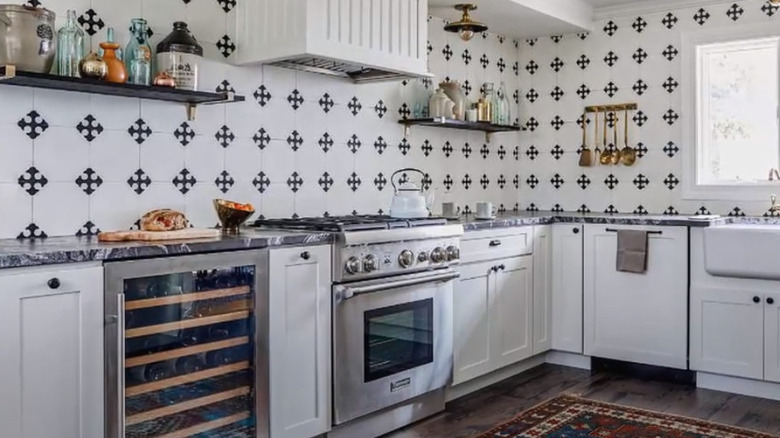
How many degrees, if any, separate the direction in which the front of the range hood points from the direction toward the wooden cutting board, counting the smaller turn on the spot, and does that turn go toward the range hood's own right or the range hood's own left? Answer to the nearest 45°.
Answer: approximately 90° to the range hood's own right

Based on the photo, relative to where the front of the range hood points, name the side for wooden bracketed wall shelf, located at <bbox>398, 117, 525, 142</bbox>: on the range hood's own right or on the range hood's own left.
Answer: on the range hood's own left

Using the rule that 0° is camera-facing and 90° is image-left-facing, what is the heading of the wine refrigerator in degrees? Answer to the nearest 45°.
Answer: approximately 315°

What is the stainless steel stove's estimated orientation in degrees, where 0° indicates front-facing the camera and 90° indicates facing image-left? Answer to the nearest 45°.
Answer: approximately 315°

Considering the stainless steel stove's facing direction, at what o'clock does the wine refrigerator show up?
The wine refrigerator is roughly at 3 o'clock from the stainless steel stove.
